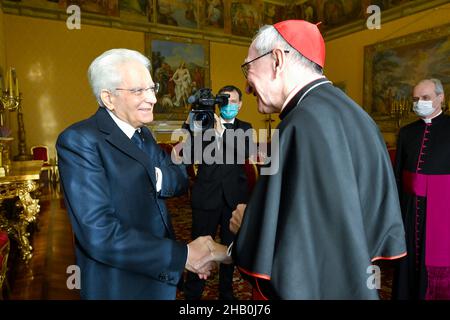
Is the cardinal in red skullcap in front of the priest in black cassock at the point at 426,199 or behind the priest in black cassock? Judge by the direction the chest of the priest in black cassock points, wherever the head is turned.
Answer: in front

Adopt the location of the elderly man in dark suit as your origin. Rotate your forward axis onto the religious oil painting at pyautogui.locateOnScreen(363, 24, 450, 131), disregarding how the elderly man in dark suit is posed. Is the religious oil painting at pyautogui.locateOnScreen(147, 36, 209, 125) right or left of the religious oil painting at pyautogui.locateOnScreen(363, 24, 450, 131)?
left

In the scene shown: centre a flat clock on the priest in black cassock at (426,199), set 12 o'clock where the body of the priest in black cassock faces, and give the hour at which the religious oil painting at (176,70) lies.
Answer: The religious oil painting is roughly at 3 o'clock from the priest in black cassock.

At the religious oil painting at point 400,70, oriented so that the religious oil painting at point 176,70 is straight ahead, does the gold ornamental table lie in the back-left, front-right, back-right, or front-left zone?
front-left

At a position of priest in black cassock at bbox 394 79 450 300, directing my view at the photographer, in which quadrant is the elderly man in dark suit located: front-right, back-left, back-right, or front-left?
front-left

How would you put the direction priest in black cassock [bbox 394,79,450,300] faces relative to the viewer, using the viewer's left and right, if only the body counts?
facing the viewer and to the left of the viewer

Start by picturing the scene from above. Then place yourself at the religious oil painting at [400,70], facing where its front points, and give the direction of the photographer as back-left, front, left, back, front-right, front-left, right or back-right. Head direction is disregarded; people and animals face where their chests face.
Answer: front-left

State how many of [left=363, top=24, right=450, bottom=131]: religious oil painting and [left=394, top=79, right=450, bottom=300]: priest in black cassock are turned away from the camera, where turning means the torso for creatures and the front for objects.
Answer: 0

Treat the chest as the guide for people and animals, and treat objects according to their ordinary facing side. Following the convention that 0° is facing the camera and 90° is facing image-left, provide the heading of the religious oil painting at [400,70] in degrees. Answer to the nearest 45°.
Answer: approximately 45°

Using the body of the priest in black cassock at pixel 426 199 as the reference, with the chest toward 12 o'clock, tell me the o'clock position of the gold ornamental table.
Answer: The gold ornamental table is roughly at 1 o'clock from the priest in black cassock.

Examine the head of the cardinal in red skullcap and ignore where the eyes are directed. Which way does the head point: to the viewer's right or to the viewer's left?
to the viewer's left

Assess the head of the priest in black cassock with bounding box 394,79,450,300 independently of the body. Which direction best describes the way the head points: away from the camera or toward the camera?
toward the camera
